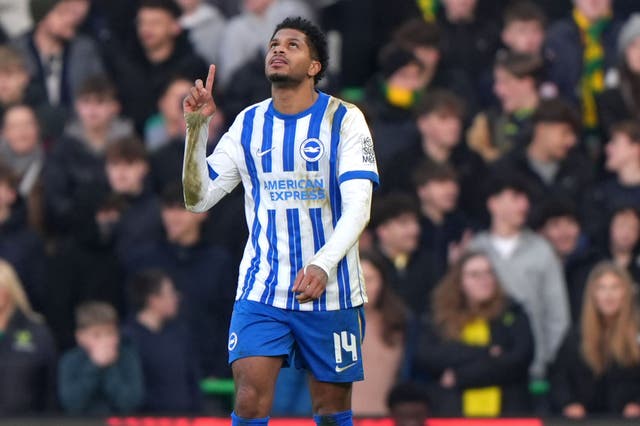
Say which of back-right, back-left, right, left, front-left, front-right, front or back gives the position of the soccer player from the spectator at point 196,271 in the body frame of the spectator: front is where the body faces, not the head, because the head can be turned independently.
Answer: front

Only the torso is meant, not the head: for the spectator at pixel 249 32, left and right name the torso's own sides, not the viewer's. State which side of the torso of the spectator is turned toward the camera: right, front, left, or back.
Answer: front

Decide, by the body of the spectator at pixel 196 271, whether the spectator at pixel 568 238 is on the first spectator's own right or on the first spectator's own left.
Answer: on the first spectator's own left

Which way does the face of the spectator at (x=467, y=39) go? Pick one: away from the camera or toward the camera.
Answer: toward the camera

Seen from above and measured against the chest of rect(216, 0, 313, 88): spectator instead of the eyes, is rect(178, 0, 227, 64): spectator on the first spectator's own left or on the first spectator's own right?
on the first spectator's own right

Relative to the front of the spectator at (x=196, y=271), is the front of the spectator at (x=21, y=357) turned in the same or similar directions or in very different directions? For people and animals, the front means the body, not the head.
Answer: same or similar directions

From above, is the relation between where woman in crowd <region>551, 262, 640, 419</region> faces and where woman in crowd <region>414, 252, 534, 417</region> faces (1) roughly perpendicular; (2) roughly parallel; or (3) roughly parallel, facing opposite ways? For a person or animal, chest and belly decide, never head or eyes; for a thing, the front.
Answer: roughly parallel

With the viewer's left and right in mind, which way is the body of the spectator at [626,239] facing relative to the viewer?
facing the viewer

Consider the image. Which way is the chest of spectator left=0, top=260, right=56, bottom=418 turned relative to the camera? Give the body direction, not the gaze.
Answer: toward the camera
